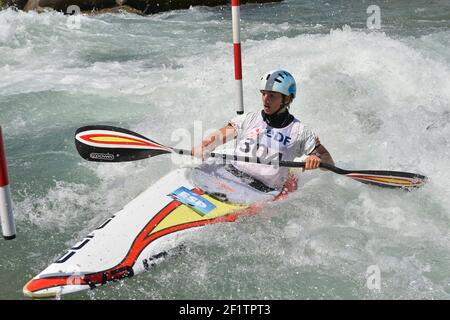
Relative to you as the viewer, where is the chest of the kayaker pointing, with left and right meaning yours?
facing the viewer and to the left of the viewer

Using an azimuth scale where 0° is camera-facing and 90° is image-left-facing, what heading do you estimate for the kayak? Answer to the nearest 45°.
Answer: approximately 45°

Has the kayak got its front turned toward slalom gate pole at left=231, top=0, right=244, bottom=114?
no

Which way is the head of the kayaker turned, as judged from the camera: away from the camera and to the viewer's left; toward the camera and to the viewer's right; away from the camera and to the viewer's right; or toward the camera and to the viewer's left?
toward the camera and to the viewer's left

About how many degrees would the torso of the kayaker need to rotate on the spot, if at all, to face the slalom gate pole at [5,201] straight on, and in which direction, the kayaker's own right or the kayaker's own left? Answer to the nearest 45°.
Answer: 0° — they already face it

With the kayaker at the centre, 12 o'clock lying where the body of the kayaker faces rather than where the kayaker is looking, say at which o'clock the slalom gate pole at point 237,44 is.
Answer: The slalom gate pole is roughly at 4 o'clock from the kayaker.
